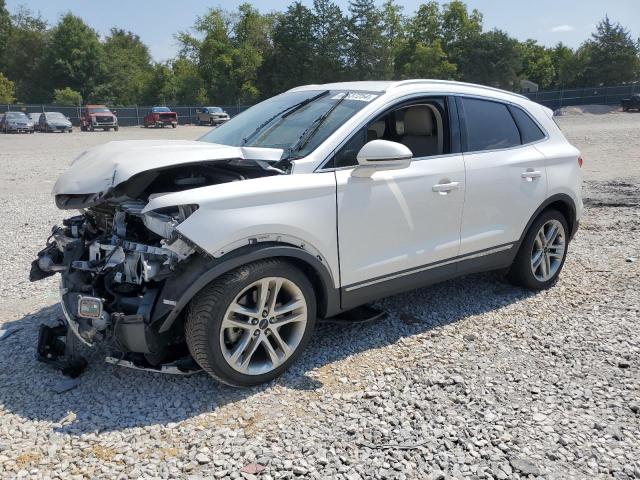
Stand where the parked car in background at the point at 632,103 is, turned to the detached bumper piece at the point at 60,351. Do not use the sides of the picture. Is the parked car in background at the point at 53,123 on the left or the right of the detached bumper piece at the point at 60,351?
right

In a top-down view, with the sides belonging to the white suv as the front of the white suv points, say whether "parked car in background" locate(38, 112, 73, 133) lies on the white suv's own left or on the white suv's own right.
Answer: on the white suv's own right

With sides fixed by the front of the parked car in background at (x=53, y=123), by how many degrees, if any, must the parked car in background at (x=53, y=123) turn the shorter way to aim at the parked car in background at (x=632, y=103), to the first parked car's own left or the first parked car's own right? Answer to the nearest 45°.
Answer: approximately 45° to the first parked car's own left

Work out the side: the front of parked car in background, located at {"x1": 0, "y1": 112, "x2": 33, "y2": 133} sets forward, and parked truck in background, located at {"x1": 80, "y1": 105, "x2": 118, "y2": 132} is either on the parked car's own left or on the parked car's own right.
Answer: on the parked car's own left

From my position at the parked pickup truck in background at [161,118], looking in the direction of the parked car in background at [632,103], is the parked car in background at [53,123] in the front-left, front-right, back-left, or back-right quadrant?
back-right

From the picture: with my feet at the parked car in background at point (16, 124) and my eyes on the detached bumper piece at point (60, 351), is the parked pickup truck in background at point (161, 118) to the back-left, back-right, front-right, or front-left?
back-left

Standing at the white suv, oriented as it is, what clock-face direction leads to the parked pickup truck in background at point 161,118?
The parked pickup truck in background is roughly at 4 o'clock from the white suv.

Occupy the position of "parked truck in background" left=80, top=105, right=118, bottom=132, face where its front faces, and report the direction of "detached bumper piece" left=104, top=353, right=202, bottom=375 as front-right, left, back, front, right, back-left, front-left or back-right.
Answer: front-right

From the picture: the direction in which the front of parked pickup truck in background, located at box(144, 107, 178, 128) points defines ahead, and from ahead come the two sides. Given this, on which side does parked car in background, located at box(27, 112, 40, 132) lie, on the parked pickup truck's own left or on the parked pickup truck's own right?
on the parked pickup truck's own right
